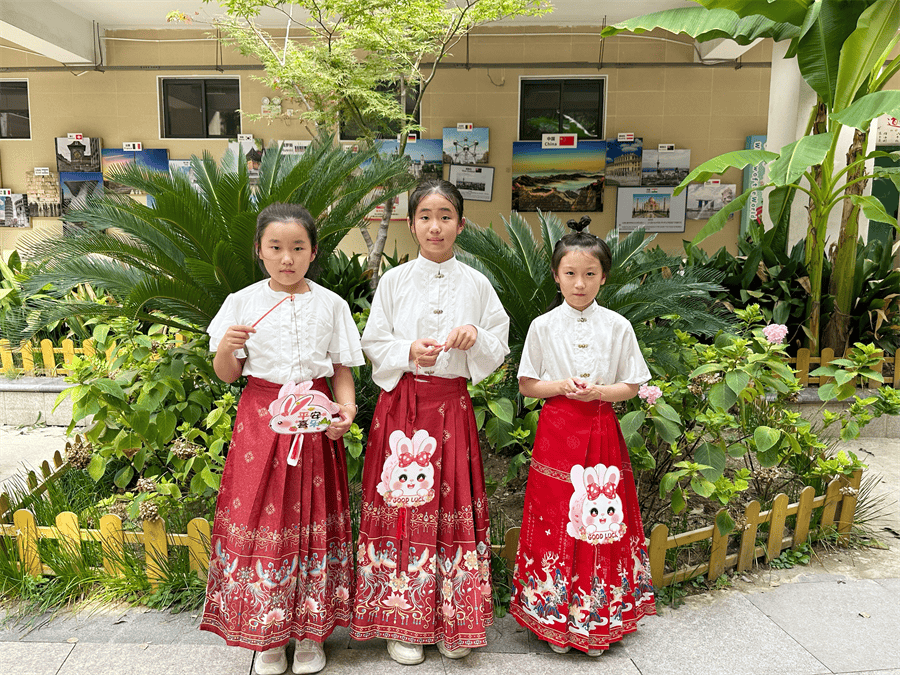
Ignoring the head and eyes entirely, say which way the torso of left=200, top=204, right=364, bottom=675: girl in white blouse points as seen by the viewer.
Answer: toward the camera

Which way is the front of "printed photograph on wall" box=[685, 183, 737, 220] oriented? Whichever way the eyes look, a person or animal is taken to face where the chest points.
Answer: toward the camera

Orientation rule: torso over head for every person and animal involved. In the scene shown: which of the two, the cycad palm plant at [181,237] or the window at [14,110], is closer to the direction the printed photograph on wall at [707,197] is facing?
the cycad palm plant

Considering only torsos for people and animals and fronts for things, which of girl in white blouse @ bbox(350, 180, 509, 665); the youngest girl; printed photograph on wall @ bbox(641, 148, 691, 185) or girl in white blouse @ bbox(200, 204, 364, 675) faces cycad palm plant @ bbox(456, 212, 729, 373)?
the printed photograph on wall

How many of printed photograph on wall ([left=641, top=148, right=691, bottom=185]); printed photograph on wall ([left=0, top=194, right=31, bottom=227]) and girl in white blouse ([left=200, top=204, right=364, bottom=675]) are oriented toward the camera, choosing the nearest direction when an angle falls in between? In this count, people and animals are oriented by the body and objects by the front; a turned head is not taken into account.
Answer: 3

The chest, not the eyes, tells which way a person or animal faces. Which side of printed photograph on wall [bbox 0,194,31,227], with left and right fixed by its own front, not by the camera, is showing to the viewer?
front

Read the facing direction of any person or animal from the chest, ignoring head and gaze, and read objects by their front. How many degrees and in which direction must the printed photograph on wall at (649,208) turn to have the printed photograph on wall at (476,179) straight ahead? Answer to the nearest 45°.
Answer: approximately 90° to its right

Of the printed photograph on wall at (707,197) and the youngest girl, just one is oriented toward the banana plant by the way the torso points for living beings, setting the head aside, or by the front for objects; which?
the printed photograph on wall

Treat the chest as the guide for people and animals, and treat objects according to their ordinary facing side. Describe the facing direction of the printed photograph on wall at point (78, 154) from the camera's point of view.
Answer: facing the viewer

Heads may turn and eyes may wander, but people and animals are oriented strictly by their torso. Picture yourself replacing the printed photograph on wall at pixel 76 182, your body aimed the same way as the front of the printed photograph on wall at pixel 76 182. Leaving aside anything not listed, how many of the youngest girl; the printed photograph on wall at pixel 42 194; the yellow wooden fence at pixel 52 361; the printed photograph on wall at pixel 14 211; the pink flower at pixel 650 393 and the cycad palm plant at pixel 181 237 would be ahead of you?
4
